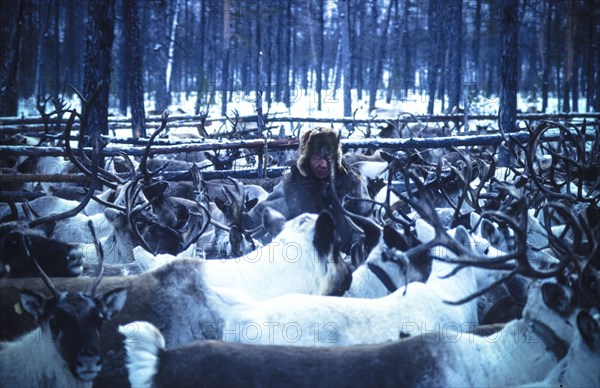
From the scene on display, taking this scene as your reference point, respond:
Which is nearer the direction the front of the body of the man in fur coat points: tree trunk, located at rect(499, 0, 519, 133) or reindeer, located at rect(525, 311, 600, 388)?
the reindeer

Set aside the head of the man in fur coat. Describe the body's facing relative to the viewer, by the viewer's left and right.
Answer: facing the viewer

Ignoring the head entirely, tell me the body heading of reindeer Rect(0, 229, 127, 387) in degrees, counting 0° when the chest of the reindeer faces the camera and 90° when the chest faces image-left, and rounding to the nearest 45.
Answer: approximately 315°

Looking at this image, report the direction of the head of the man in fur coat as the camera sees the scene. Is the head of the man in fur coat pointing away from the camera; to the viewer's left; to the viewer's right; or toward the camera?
toward the camera

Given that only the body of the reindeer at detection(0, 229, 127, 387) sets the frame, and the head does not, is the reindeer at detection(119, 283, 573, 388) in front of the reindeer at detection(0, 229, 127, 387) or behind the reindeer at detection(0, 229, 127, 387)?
in front

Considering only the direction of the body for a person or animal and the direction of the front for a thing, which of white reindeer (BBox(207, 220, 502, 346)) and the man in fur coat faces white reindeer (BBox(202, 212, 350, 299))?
the man in fur coat

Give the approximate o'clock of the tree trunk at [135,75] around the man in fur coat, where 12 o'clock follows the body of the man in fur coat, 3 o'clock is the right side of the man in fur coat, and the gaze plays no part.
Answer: The tree trunk is roughly at 5 o'clock from the man in fur coat.

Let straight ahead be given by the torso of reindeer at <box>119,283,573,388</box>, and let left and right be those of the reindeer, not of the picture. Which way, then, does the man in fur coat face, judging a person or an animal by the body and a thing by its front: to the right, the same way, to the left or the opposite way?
to the right

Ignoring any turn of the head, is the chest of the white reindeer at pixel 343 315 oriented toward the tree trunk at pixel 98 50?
no
